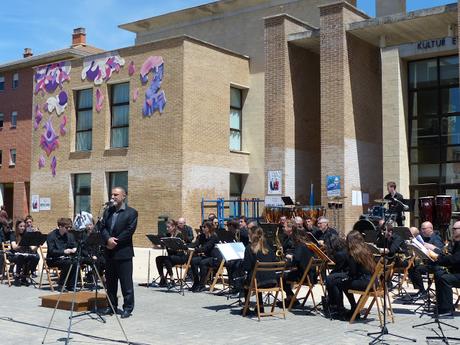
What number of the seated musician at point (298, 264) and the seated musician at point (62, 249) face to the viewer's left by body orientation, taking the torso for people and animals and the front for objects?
1

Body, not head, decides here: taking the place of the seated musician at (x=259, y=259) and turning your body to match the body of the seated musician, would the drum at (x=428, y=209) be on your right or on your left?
on your right

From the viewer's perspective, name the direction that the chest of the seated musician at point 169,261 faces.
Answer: to the viewer's left

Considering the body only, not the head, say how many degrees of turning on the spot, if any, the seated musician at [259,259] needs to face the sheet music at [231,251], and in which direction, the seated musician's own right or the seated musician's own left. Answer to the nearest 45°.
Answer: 0° — they already face it

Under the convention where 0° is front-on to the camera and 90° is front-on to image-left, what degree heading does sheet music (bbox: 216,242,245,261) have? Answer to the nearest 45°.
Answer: approximately 315°

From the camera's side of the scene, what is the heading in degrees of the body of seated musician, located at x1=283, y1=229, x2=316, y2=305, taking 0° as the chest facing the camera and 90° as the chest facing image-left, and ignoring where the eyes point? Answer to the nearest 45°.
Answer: approximately 90°

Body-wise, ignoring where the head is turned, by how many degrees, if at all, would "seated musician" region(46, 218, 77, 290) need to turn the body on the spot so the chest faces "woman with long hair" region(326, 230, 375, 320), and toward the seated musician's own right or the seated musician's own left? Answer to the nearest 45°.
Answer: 0° — they already face them

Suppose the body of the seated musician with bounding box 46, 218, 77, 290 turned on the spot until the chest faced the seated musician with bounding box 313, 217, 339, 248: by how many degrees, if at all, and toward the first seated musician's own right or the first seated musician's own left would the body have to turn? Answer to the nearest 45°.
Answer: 0° — they already face them

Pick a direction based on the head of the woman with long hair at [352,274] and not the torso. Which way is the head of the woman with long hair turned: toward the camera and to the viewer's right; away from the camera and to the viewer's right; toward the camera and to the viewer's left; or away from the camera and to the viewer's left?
away from the camera and to the viewer's left

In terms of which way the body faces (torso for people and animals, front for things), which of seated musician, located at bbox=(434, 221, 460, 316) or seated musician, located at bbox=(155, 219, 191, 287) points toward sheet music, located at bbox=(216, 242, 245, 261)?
seated musician, located at bbox=(434, 221, 460, 316)

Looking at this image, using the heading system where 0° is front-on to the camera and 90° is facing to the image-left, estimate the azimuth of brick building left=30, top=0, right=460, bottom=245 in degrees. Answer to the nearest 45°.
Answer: approximately 45°

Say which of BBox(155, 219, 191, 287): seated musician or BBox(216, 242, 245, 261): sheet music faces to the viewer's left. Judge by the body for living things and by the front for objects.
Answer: the seated musician

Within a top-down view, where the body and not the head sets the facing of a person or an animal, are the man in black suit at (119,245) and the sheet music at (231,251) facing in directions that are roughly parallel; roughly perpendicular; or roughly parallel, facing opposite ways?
roughly perpendicular
